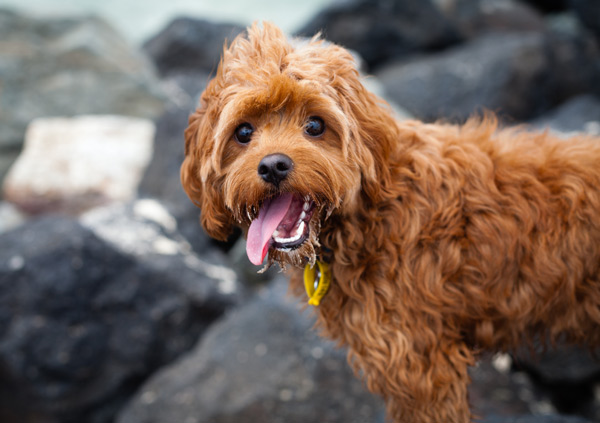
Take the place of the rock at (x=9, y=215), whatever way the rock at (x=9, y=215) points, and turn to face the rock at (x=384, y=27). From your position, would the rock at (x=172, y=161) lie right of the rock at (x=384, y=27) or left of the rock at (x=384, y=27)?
right

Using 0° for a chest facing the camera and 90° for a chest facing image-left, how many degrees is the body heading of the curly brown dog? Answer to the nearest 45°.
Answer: approximately 90°

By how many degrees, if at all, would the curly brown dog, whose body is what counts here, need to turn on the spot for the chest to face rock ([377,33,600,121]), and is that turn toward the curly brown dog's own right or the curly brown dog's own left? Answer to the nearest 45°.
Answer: approximately 90° to the curly brown dog's own right

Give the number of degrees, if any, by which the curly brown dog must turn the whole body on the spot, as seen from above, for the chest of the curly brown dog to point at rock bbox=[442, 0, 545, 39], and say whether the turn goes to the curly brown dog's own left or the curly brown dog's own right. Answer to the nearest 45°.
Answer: approximately 90° to the curly brown dog's own right

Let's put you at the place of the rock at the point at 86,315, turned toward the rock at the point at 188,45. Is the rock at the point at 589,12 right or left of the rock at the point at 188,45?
right

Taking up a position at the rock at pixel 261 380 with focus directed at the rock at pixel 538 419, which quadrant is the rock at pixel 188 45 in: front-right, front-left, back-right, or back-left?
back-left

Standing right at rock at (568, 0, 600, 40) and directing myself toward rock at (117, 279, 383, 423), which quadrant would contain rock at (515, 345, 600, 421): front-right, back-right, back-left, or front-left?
front-left

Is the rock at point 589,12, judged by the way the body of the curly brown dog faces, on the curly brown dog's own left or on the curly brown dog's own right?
on the curly brown dog's own right

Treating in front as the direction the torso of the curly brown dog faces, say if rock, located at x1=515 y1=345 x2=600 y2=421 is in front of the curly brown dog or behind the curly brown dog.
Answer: behind

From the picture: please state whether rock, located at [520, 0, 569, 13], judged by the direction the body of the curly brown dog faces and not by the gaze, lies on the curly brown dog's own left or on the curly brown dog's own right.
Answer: on the curly brown dog's own right
